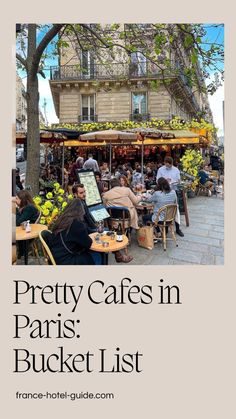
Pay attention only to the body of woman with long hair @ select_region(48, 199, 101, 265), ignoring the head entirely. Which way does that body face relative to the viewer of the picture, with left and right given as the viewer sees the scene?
facing away from the viewer and to the right of the viewer

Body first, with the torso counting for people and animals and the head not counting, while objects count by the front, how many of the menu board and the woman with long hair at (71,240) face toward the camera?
1

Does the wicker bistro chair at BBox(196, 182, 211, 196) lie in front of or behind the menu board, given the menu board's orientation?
behind

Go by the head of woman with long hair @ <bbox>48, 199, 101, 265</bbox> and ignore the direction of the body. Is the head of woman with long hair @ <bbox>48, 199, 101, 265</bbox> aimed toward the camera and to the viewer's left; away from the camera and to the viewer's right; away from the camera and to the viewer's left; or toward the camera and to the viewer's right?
away from the camera and to the viewer's right

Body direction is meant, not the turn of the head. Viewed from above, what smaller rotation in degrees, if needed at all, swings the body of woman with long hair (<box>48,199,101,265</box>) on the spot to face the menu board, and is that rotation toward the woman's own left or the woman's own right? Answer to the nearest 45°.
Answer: approximately 45° to the woman's own left

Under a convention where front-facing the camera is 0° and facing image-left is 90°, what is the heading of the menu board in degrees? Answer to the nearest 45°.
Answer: approximately 0°
